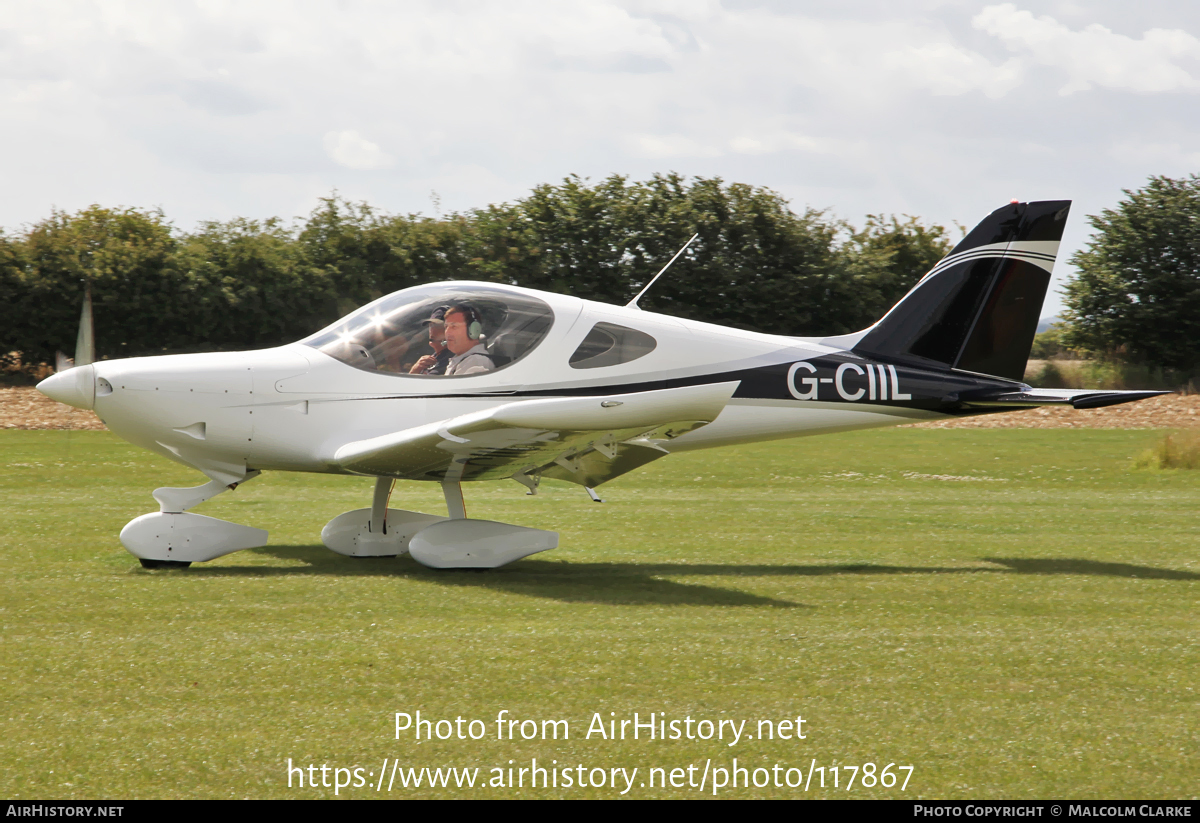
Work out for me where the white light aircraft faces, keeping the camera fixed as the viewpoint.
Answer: facing to the left of the viewer

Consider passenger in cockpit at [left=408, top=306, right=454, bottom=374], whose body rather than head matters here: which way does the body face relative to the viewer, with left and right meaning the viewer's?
facing to the left of the viewer

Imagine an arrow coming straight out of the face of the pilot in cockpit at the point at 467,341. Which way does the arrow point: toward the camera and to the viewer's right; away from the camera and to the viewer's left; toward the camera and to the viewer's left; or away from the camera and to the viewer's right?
toward the camera and to the viewer's left
